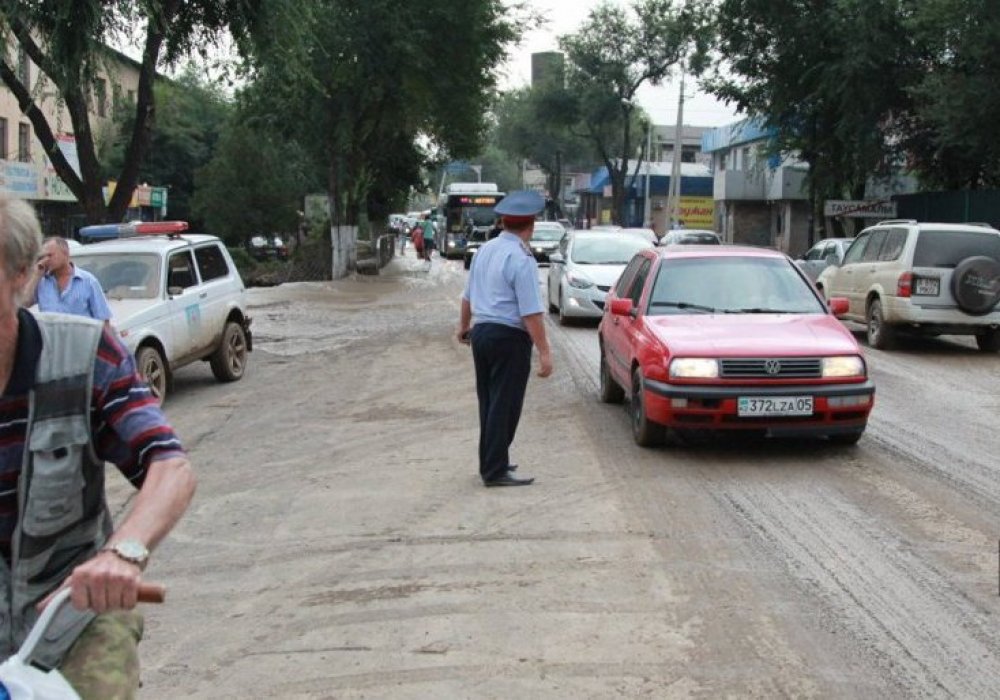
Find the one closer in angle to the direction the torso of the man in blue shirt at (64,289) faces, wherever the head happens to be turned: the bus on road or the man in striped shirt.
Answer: the man in striped shirt

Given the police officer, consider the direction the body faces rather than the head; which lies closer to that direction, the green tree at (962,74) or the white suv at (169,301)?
the green tree

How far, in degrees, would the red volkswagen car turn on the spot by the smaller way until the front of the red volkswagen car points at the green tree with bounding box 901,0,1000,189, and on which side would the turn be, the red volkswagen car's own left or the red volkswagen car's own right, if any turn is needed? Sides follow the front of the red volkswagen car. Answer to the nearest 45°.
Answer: approximately 135° to the red volkswagen car's own left

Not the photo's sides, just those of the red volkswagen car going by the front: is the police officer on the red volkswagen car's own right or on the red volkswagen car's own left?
on the red volkswagen car's own right

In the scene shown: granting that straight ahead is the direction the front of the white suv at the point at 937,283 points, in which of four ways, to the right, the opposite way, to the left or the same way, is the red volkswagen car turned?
the opposite way

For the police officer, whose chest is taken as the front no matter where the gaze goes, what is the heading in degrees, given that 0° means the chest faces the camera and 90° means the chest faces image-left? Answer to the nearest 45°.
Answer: approximately 225°

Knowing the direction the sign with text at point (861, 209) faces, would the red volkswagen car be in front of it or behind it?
in front

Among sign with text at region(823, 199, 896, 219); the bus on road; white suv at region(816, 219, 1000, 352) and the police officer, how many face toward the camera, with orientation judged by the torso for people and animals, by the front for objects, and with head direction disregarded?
2

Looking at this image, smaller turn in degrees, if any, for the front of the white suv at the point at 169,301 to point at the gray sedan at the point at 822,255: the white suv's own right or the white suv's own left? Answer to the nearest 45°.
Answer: approximately 180°

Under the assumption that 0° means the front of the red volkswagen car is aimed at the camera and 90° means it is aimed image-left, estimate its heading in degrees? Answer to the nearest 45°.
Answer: approximately 315°

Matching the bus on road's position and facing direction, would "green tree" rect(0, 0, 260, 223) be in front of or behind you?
in front

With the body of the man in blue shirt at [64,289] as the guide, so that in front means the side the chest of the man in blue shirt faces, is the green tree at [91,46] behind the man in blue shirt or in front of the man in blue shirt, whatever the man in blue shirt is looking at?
behind

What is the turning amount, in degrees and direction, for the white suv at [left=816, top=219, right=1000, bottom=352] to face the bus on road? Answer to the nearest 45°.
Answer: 0° — it already faces it
